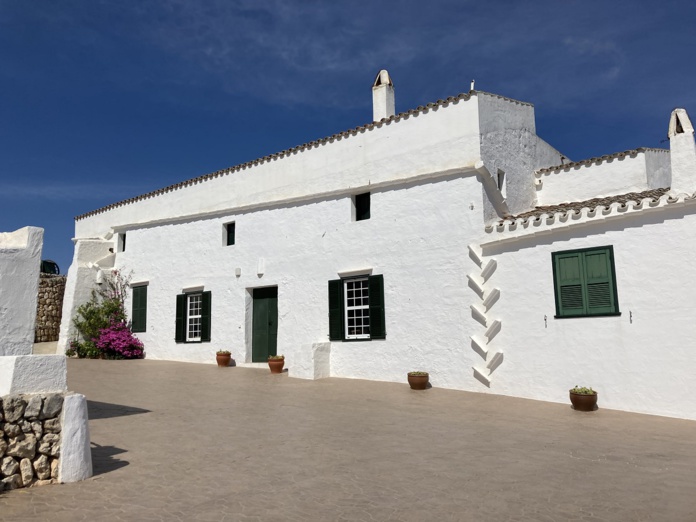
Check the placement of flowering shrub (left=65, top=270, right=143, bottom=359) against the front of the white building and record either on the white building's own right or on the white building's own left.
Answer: on the white building's own right

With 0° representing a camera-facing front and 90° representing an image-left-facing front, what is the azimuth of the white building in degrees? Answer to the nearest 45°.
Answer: approximately 45°

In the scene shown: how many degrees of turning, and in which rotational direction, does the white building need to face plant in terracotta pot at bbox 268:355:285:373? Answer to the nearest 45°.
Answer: approximately 45° to its right

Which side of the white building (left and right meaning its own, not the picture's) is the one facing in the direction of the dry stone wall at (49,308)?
right
